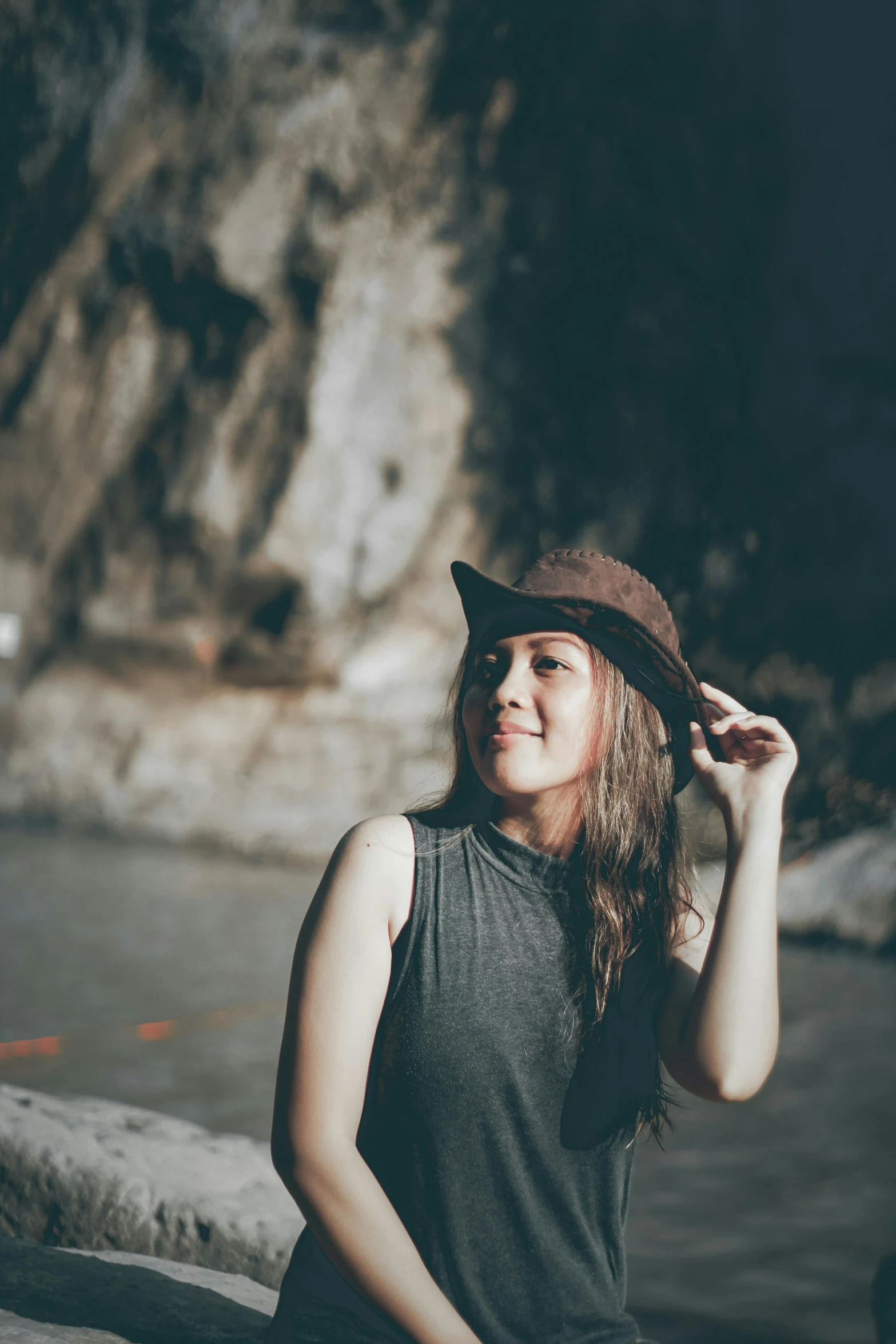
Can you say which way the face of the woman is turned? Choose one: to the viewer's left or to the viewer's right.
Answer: to the viewer's left

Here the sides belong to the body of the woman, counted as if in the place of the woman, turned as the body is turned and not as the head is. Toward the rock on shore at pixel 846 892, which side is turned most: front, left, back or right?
back

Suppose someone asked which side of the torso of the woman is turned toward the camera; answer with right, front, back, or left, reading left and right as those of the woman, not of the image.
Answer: front

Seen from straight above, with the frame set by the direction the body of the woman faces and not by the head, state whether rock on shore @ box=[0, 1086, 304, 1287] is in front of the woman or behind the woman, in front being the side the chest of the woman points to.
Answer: behind
